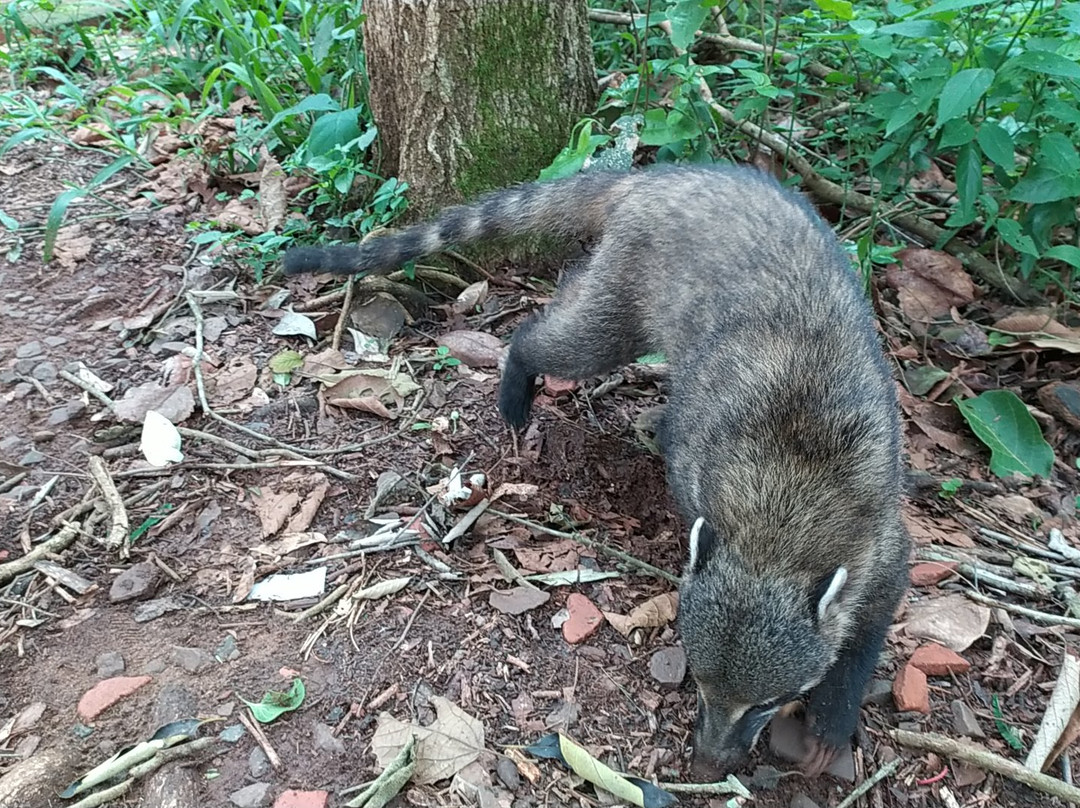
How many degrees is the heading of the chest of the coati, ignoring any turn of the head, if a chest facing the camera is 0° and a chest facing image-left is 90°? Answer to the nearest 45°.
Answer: approximately 0°

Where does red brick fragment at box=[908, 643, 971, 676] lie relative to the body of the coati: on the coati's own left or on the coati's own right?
on the coati's own left

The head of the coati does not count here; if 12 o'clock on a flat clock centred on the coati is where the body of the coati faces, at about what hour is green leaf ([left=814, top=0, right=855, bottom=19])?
The green leaf is roughly at 7 o'clock from the coati.

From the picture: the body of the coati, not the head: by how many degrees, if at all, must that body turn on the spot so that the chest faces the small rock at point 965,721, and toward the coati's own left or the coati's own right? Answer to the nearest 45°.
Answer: approximately 45° to the coati's own left

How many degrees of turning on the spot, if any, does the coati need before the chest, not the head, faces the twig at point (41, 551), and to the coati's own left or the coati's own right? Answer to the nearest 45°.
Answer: approximately 90° to the coati's own right

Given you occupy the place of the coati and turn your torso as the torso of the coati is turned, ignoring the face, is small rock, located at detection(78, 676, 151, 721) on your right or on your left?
on your right

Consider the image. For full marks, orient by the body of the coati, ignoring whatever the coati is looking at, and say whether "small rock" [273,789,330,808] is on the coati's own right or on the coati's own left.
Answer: on the coati's own right

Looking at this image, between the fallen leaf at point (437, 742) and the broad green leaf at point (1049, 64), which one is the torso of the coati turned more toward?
the fallen leaf

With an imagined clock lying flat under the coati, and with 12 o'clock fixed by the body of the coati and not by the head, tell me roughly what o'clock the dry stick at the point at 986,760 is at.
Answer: The dry stick is roughly at 11 o'clock from the coati.

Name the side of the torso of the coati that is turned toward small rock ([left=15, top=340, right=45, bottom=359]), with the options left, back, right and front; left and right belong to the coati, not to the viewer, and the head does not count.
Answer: right

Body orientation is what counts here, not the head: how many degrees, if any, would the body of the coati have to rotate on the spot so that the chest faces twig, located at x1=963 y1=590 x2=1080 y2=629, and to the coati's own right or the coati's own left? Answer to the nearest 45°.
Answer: approximately 90° to the coati's own left

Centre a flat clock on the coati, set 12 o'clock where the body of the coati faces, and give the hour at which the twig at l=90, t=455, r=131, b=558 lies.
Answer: The twig is roughly at 3 o'clock from the coati.

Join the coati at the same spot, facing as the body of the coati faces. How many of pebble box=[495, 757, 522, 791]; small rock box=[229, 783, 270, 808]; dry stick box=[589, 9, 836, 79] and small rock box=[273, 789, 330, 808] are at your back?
1

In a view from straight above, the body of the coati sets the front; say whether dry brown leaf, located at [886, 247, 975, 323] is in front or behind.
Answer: behind
